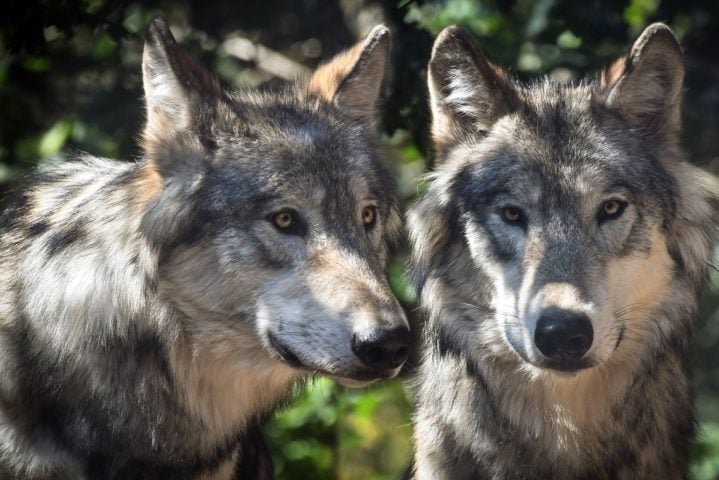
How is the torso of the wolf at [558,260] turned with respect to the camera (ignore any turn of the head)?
toward the camera

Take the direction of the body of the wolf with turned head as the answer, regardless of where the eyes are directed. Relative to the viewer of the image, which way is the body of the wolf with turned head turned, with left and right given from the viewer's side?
facing the viewer and to the right of the viewer
